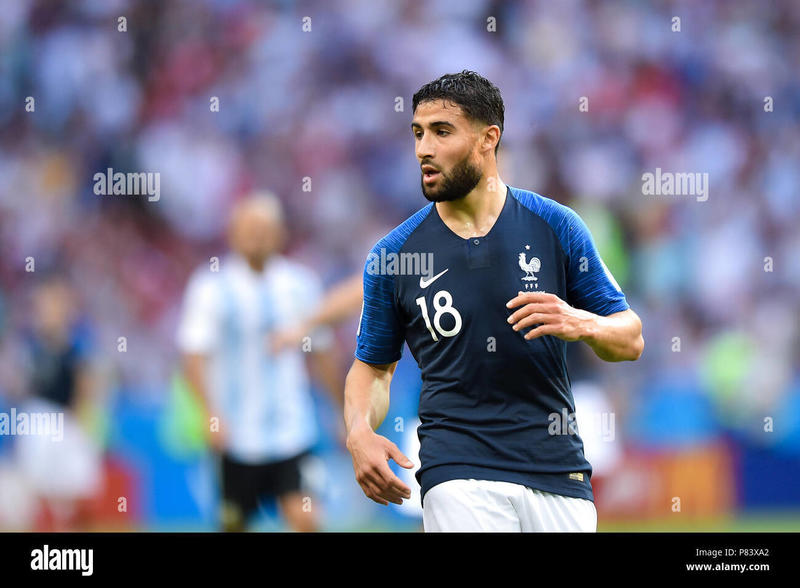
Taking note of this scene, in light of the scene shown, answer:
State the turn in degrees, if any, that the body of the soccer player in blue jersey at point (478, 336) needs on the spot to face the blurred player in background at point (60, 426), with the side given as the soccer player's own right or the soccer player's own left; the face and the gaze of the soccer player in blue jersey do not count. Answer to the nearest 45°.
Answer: approximately 135° to the soccer player's own right

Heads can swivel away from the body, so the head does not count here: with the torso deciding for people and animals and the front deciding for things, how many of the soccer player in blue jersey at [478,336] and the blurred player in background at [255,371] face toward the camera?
2

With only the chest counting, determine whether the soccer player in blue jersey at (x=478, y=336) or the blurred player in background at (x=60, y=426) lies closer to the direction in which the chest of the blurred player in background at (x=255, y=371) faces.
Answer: the soccer player in blue jersey

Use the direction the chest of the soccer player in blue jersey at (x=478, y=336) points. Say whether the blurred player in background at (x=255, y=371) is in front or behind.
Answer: behind

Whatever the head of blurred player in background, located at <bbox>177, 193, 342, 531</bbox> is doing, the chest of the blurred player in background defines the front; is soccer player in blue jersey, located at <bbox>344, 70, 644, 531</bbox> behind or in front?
in front

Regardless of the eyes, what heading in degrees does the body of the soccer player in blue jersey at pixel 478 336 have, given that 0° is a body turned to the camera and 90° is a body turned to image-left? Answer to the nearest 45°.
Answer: approximately 0°
